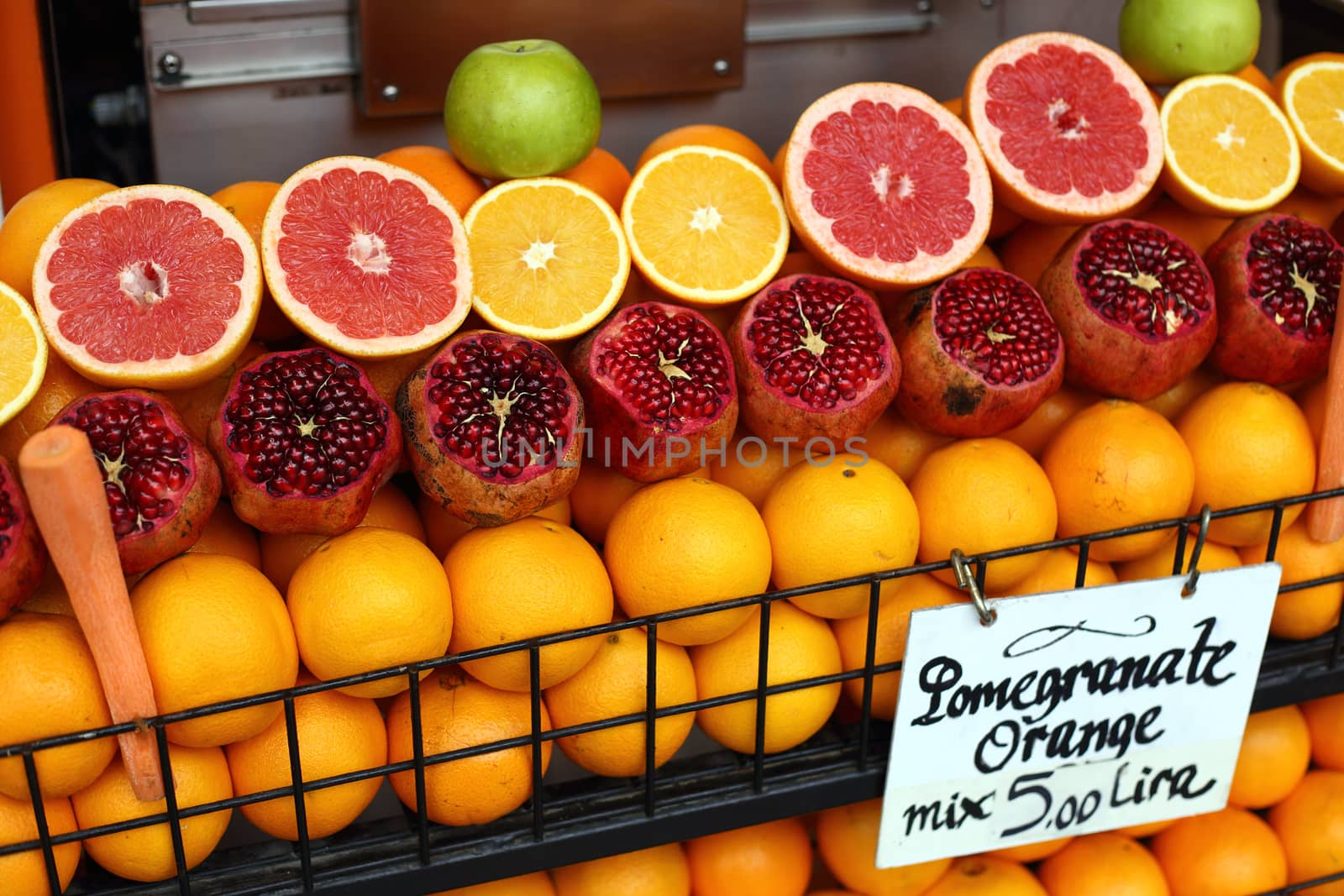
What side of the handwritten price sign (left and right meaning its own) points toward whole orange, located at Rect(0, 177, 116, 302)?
right

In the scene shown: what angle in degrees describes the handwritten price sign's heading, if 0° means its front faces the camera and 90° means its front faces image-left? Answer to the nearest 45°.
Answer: approximately 0°
